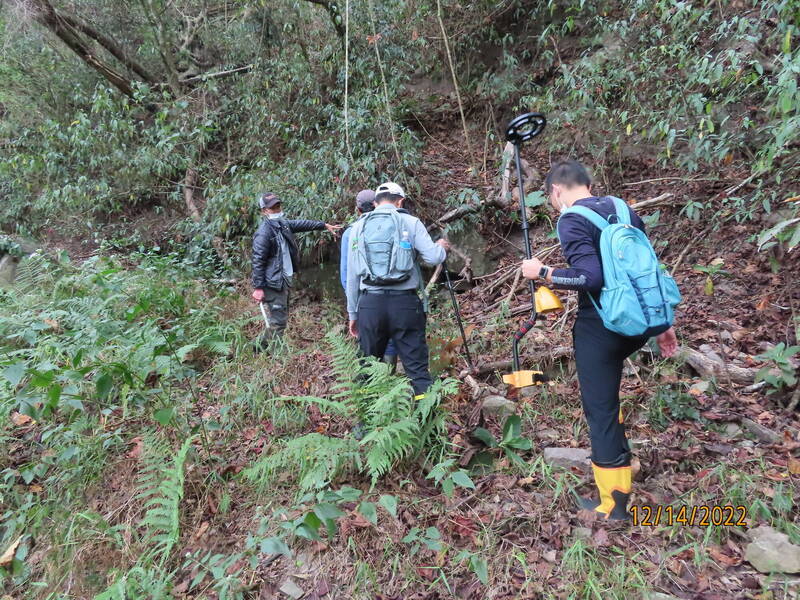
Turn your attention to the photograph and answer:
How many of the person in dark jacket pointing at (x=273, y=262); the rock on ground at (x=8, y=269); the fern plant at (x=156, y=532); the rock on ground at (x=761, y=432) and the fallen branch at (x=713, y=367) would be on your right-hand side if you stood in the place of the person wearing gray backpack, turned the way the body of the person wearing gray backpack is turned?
2

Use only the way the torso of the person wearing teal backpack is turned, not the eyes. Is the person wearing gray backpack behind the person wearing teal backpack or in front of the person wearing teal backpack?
in front

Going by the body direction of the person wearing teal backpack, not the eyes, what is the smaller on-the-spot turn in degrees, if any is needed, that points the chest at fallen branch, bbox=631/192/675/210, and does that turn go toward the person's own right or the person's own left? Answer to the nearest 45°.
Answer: approximately 45° to the person's own right

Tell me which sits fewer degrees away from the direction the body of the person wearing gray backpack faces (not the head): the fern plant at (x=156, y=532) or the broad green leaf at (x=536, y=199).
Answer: the broad green leaf

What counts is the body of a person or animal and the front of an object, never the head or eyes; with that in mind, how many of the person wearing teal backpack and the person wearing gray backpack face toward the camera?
0

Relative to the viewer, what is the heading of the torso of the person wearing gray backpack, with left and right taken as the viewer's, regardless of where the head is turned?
facing away from the viewer

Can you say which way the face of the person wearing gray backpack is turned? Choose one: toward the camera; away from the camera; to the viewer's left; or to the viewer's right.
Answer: away from the camera

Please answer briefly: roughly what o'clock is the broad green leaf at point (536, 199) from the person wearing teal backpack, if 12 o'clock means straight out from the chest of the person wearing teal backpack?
The broad green leaf is roughly at 1 o'clock from the person wearing teal backpack.

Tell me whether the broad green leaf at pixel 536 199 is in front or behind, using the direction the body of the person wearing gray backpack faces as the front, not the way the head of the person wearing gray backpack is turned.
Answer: in front

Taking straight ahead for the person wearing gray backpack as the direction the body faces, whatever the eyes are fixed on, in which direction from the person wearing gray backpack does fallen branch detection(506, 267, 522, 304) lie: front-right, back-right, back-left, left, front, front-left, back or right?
front-right

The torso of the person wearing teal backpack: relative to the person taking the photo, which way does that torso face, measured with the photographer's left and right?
facing away from the viewer and to the left of the viewer
